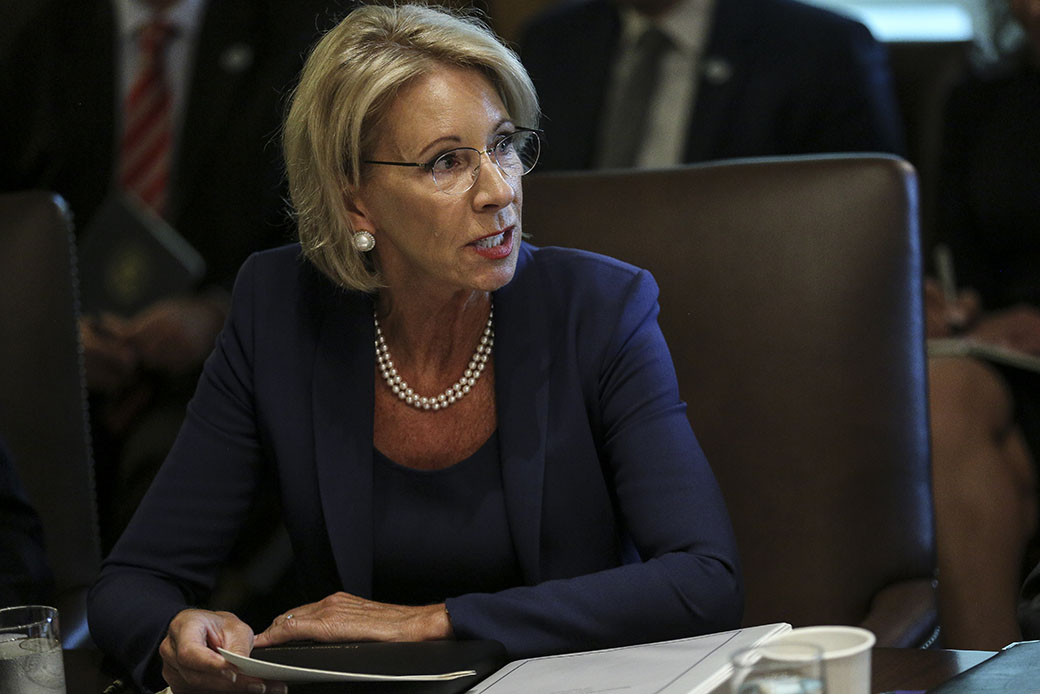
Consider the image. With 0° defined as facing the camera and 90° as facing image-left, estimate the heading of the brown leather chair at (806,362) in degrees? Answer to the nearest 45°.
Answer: approximately 0°

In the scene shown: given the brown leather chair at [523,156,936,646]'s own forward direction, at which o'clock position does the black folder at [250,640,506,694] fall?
The black folder is roughly at 1 o'clock from the brown leather chair.

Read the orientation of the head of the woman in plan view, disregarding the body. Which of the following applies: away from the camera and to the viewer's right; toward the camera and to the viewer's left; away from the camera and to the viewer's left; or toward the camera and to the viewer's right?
toward the camera and to the viewer's right

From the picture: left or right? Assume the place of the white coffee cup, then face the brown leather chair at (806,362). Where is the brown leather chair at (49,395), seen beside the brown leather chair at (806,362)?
left

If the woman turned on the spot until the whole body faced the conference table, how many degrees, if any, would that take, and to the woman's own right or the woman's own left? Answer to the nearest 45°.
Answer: approximately 45° to the woman's own left

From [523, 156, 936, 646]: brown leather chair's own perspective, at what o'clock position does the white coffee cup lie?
The white coffee cup is roughly at 12 o'clock from the brown leather chair.

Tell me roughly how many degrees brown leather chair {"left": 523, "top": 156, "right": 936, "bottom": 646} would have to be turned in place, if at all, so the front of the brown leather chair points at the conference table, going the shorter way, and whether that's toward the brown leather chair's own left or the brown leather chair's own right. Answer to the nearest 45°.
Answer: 0° — it already faces it

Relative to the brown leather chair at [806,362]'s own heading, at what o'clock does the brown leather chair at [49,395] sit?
the brown leather chair at [49,395] is roughly at 3 o'clock from the brown leather chair at [806,362].
